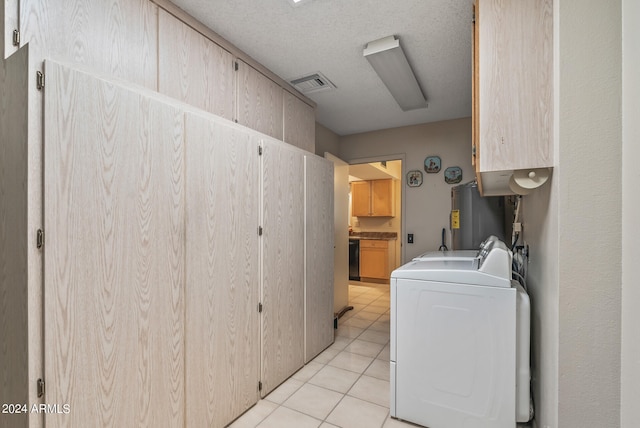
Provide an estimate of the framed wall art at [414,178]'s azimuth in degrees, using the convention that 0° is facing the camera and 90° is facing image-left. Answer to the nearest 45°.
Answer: approximately 0°

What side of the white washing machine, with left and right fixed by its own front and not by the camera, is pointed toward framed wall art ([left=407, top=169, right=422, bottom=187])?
right

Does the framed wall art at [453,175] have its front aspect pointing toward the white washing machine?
yes

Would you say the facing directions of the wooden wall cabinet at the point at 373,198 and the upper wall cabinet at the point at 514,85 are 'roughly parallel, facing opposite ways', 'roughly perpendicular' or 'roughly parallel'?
roughly perpendicular

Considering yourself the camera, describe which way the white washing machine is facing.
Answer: facing to the left of the viewer

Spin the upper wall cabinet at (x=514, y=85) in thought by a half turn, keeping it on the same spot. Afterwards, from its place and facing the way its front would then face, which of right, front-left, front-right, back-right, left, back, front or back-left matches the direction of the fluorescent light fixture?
back-left

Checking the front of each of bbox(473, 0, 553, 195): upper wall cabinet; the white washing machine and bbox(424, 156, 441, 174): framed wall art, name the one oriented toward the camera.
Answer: the framed wall art

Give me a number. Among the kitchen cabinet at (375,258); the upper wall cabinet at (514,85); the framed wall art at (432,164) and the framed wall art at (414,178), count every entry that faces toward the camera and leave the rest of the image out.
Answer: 3

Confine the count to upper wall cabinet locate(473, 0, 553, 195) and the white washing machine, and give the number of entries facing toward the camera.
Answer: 0

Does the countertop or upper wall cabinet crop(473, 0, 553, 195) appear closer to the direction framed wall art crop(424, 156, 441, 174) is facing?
the upper wall cabinet

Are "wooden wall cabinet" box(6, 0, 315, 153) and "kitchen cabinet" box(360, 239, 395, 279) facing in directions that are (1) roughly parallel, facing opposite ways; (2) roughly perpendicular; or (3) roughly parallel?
roughly perpendicular

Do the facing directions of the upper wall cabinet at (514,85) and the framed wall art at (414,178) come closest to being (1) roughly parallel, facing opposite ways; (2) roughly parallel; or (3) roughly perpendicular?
roughly perpendicular

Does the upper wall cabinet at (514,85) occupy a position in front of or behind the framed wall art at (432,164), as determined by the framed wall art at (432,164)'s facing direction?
in front
